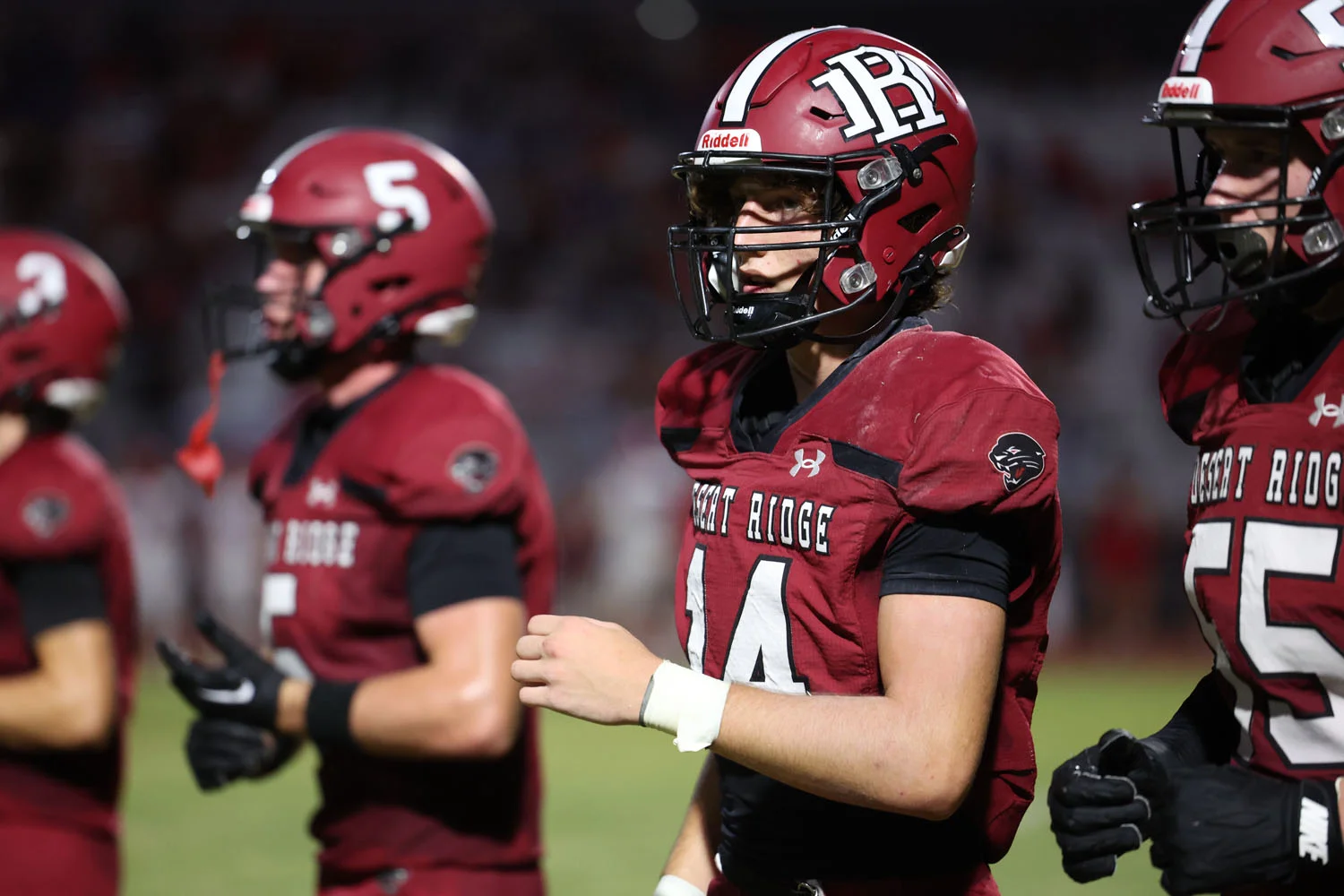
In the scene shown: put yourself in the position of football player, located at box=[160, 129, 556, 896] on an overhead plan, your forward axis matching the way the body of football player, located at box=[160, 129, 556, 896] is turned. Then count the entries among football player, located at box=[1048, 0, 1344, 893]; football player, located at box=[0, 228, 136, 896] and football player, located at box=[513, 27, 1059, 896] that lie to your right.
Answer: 1

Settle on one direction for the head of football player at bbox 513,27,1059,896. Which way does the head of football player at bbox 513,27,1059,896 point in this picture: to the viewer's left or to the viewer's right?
to the viewer's left

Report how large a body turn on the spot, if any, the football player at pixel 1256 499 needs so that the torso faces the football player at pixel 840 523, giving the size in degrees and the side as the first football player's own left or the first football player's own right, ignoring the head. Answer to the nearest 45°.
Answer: approximately 45° to the first football player's own right

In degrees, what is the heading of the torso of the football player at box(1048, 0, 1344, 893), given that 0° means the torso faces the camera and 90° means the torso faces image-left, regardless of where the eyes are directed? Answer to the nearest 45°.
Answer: approximately 45°

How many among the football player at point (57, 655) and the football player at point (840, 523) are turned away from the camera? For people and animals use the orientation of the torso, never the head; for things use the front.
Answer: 0

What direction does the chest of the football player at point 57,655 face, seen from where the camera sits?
to the viewer's left

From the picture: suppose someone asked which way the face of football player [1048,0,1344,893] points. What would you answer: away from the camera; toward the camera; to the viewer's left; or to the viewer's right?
to the viewer's left

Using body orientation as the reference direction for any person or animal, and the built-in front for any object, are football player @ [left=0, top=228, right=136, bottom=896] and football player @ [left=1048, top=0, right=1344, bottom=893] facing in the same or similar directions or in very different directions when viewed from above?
same or similar directions

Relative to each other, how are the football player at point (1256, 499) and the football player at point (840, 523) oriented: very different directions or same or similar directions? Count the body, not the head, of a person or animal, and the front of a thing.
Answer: same or similar directions

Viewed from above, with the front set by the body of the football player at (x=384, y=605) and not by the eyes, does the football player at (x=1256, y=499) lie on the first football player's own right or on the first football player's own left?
on the first football player's own left

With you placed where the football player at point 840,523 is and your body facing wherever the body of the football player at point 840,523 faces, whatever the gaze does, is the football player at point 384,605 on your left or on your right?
on your right

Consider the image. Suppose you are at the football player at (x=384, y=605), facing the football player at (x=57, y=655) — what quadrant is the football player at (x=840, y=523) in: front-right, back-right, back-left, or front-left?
back-left

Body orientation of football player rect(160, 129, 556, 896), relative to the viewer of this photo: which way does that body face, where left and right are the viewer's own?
facing the viewer and to the left of the viewer

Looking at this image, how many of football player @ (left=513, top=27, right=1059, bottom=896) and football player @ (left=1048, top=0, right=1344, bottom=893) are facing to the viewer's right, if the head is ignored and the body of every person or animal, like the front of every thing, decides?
0

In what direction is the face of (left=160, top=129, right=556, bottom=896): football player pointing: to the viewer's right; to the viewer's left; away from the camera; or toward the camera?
to the viewer's left

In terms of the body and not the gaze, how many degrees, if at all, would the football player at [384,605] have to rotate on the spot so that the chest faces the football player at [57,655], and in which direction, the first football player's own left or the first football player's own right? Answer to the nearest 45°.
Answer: approximately 90° to the first football player's own right
